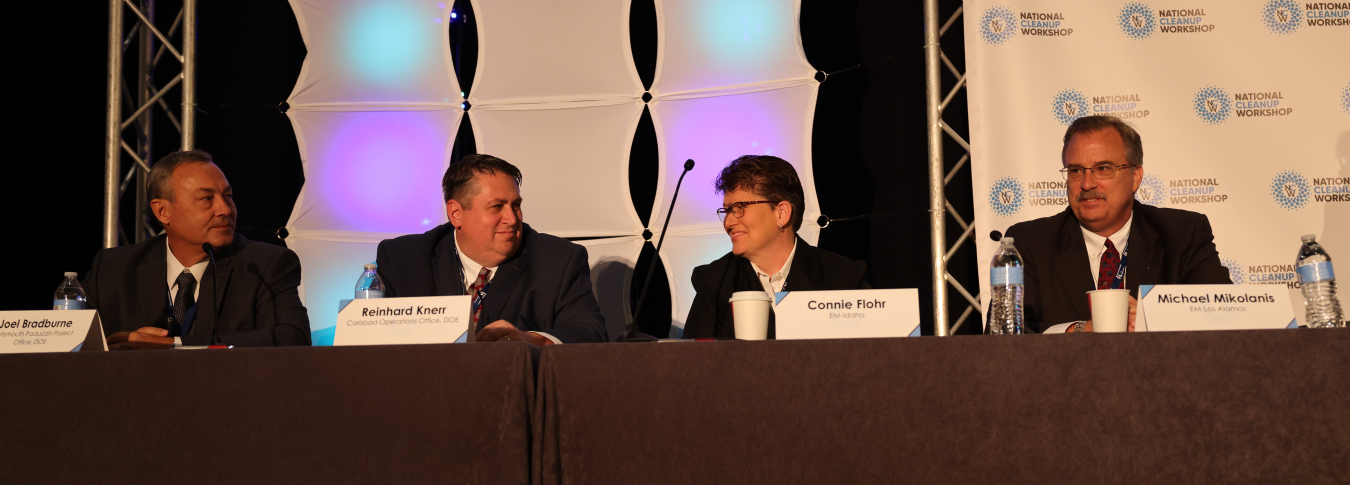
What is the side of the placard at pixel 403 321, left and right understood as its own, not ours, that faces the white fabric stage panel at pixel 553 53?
back

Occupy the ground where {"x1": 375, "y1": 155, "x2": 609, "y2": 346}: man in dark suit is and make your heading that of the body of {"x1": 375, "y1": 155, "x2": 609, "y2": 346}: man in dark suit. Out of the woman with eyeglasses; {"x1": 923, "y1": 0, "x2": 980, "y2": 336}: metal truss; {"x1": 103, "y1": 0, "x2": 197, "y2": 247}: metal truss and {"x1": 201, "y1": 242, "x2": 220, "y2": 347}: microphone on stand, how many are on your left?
2

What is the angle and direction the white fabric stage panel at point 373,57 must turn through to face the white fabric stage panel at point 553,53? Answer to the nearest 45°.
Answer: approximately 45° to its left

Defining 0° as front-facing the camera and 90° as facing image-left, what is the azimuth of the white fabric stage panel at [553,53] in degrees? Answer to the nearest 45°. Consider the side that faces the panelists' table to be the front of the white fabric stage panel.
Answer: approximately 0°

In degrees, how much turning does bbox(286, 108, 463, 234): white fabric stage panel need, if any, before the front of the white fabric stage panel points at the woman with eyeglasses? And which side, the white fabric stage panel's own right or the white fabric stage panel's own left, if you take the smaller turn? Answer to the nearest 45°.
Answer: approximately 45° to the white fabric stage panel's own left

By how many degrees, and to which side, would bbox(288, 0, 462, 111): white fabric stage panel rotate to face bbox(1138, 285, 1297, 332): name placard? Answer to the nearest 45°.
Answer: approximately 45° to its left

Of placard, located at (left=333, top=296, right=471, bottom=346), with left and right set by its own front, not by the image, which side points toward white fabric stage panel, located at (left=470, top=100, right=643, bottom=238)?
back
